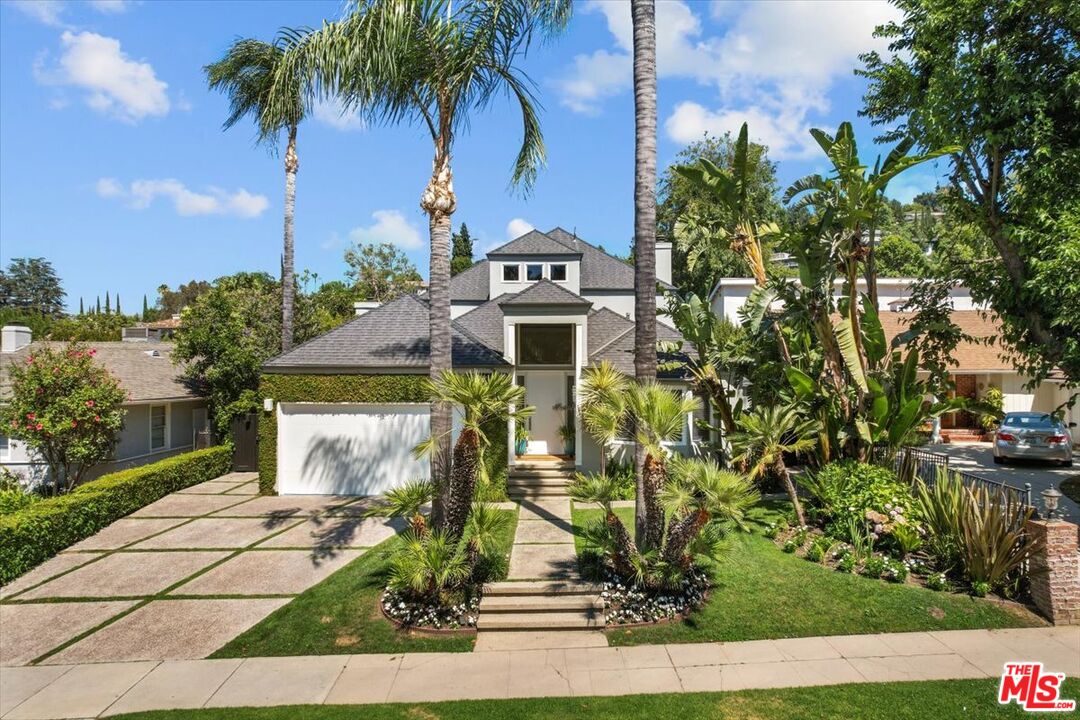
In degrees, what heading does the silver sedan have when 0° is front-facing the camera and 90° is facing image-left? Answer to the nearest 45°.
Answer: approximately 180°

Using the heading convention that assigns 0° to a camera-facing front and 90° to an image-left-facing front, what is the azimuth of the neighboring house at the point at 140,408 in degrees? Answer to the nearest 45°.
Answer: approximately 0°

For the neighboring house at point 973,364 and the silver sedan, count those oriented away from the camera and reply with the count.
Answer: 1

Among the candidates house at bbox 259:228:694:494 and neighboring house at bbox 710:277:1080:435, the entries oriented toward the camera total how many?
2

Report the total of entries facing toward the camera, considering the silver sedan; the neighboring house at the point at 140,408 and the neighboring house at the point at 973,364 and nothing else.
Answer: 2

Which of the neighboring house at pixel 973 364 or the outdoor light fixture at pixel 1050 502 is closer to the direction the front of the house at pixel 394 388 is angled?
the outdoor light fixture

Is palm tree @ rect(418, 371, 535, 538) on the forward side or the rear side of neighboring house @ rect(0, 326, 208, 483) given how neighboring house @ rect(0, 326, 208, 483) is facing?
on the forward side

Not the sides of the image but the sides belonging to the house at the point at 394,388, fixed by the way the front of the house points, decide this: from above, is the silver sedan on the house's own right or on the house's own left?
on the house's own left
